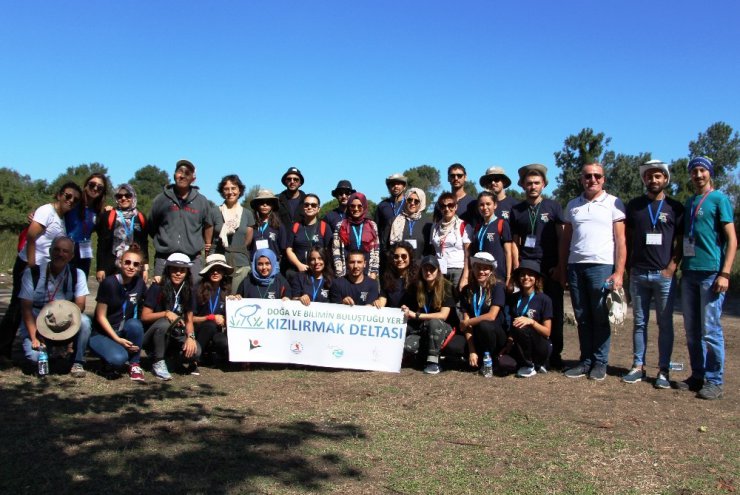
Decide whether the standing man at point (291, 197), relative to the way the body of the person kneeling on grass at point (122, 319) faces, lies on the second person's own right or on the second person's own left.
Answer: on the second person's own left

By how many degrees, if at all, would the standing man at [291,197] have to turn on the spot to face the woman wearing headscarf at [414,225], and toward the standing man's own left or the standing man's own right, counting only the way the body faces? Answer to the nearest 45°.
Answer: approximately 45° to the standing man's own left

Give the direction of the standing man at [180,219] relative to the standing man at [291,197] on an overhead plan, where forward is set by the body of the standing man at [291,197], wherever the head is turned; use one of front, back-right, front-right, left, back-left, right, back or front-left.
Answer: front-right

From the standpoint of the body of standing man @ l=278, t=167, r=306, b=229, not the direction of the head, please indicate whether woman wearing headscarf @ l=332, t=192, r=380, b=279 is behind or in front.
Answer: in front

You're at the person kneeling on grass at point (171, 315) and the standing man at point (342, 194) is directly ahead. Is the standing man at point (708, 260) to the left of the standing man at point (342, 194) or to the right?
right

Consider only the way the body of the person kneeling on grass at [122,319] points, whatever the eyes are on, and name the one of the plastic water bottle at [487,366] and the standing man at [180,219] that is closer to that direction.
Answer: the plastic water bottle

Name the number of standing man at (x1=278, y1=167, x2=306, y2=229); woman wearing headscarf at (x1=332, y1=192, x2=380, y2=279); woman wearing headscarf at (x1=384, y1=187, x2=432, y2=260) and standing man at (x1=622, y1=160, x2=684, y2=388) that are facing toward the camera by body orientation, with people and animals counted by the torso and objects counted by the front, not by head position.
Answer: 4

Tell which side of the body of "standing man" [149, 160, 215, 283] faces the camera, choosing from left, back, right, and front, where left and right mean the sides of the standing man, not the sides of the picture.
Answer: front

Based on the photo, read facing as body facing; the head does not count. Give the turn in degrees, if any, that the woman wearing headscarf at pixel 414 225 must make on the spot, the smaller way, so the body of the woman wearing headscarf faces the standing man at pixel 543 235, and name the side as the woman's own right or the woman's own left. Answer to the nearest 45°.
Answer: approximately 90° to the woman's own left
